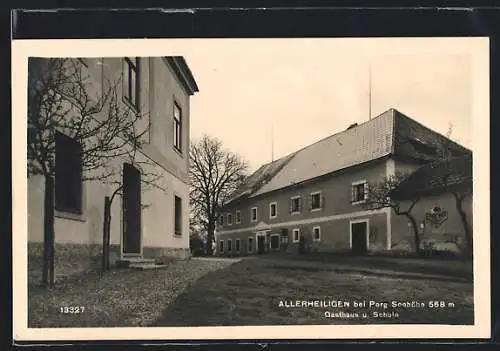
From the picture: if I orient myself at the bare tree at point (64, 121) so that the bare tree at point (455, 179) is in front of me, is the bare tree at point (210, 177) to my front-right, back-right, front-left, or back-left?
front-left

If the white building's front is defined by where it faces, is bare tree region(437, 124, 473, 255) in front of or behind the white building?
in front

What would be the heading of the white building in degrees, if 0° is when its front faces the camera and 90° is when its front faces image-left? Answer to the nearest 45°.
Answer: approximately 315°

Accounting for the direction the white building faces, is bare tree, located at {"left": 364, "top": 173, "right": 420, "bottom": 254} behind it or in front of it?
in front
